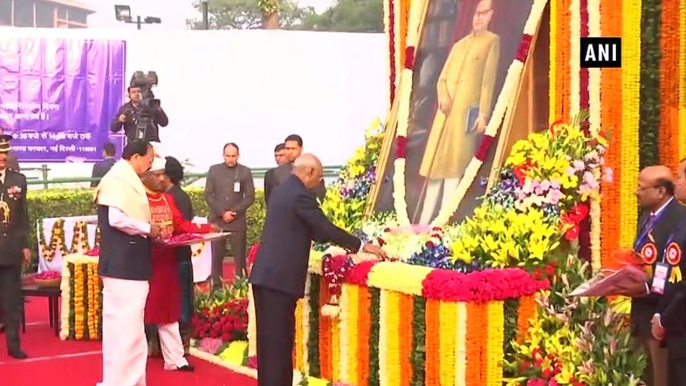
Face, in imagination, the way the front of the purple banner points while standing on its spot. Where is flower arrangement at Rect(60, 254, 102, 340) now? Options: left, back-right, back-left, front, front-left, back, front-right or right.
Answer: front

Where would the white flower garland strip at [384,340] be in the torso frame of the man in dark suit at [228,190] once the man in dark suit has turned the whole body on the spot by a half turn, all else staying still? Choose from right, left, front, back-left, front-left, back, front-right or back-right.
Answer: back

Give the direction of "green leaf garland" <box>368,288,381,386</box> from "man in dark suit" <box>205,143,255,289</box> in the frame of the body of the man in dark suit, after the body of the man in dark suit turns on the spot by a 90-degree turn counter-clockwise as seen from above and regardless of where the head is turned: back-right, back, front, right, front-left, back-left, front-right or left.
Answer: right

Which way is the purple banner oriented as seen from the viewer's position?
toward the camera

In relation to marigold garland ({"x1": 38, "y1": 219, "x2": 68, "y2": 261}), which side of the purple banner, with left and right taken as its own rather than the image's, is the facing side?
front

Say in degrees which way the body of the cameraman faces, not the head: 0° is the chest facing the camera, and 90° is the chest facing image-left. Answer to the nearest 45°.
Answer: approximately 315°

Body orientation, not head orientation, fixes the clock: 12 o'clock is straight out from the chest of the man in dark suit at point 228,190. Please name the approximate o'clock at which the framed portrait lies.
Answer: The framed portrait is roughly at 11 o'clock from the man in dark suit.

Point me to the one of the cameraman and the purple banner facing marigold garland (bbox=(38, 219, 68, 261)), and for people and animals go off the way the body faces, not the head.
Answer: the purple banner

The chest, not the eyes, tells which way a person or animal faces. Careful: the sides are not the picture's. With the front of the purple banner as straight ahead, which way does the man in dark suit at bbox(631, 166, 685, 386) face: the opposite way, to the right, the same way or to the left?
to the right

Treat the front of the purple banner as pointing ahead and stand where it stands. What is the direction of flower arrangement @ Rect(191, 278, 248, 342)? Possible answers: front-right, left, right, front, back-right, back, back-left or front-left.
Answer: front

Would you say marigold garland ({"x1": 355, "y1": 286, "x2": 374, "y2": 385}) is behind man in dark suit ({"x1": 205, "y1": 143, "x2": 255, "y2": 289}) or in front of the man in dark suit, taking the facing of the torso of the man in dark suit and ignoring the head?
in front
